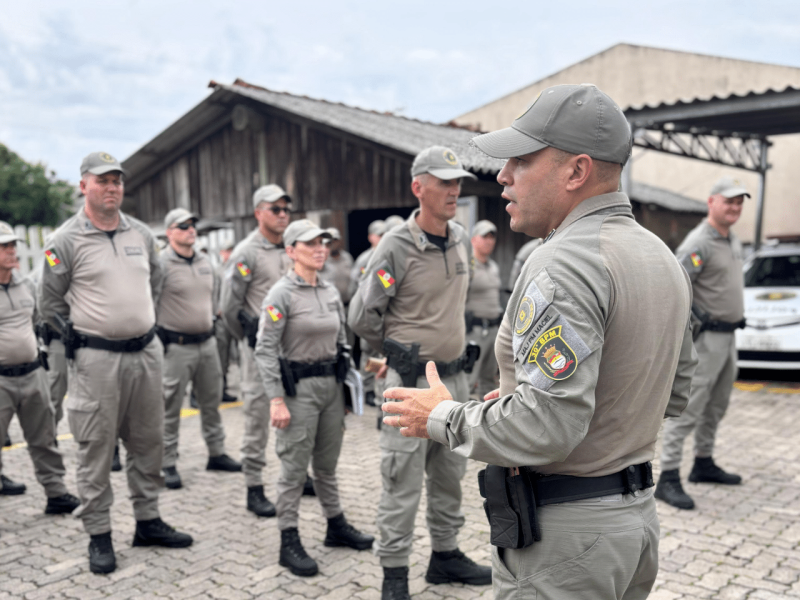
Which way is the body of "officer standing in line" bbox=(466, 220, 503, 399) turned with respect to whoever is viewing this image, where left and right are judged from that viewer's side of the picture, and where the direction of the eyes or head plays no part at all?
facing the viewer and to the right of the viewer

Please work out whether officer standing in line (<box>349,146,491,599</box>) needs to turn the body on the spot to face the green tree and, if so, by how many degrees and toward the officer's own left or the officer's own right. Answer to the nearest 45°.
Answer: approximately 180°

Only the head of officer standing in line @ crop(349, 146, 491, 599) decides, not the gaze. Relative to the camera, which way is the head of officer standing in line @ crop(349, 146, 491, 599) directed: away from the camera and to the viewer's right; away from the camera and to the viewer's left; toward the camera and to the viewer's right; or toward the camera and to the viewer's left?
toward the camera and to the viewer's right

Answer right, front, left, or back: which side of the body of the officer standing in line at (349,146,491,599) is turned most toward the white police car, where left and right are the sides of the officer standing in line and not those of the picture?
left

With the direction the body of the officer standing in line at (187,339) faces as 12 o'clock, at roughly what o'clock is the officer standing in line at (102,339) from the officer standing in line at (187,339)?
the officer standing in line at (102,339) is roughly at 2 o'clock from the officer standing in line at (187,339).

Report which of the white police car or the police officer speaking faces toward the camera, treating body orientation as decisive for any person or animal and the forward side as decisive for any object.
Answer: the white police car

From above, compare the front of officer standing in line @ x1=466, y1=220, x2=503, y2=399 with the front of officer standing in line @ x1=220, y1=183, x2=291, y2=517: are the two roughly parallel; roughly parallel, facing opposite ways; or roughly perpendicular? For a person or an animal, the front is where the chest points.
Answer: roughly parallel

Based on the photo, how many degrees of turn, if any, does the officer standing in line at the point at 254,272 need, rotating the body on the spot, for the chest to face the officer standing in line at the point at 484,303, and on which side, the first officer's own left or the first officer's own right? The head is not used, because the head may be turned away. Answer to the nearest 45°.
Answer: approximately 90° to the first officer's own left

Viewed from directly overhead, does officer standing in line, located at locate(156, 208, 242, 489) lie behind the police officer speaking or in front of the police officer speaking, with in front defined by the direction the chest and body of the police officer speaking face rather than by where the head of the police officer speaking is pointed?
in front

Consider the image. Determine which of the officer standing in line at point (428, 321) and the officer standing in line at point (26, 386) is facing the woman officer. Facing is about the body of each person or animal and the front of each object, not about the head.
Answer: the officer standing in line at point (26, 386)

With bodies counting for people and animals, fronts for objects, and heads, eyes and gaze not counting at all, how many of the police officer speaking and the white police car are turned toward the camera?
1

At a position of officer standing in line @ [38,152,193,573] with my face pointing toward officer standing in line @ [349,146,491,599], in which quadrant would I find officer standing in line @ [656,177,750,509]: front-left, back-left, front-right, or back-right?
front-left

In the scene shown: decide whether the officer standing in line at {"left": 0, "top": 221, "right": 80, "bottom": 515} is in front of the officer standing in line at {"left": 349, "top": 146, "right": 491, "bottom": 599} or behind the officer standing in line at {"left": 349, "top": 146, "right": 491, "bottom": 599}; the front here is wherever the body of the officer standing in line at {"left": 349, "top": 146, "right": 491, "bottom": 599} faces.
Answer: behind

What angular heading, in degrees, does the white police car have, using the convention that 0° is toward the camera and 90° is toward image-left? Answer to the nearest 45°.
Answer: approximately 0°
